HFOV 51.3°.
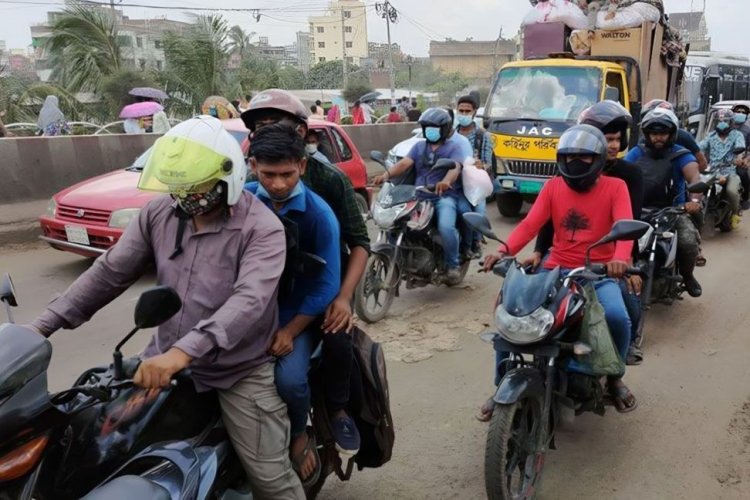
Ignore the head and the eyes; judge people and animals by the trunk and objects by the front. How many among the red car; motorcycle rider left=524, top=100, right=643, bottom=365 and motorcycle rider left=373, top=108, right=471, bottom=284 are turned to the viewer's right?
0

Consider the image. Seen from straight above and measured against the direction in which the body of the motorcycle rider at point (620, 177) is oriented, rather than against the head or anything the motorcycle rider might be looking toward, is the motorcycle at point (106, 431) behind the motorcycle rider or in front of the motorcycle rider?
in front

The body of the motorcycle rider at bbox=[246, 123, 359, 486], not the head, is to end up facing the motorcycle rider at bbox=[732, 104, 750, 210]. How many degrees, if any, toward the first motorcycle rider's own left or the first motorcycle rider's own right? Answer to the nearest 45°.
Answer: approximately 180°

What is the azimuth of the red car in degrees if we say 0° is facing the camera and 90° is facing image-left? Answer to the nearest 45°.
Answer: approximately 45°

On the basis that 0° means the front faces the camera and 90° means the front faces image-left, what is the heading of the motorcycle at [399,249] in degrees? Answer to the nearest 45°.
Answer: approximately 45°

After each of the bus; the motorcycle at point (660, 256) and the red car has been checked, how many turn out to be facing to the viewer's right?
0

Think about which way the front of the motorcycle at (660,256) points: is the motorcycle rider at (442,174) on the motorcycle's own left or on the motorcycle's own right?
on the motorcycle's own right

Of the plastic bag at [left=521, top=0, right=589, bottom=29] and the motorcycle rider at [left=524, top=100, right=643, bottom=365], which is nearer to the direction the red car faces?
the motorcycle rider

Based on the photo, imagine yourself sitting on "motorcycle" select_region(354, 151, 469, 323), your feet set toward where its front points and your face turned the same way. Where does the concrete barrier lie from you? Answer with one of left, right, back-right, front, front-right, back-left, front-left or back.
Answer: right

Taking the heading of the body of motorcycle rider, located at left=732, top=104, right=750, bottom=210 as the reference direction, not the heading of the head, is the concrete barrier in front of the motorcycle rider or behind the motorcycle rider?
in front

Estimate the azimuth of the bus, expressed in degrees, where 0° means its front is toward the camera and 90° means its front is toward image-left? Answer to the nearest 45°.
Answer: approximately 45°

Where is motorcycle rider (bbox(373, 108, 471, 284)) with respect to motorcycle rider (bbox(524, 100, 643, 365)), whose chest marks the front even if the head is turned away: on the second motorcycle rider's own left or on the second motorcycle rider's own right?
on the second motorcycle rider's own right

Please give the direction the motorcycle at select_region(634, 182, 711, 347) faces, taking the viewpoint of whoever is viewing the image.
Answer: facing the viewer and to the left of the viewer

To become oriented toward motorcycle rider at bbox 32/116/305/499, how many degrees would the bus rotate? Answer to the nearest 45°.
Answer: approximately 45° to its left
